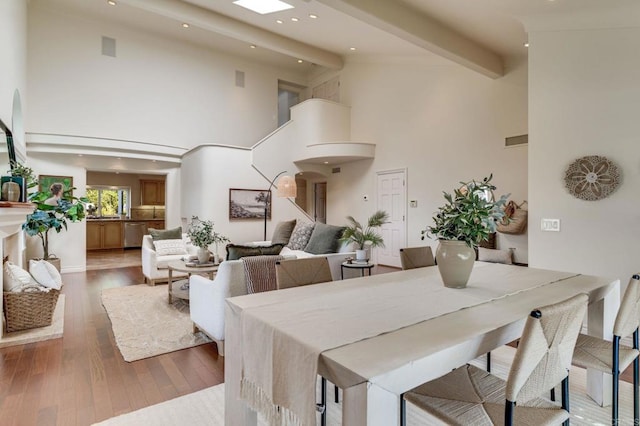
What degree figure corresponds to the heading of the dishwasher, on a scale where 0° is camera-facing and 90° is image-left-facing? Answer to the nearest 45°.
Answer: approximately 0°

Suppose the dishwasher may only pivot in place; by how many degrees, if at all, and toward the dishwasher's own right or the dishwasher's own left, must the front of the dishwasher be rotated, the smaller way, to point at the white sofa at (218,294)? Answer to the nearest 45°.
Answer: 0° — it already faces it

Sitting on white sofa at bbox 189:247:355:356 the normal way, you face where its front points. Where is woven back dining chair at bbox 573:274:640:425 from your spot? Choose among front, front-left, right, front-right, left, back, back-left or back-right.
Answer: back

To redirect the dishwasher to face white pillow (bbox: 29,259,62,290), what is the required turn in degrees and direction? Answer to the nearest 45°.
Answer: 0° — it already faces it

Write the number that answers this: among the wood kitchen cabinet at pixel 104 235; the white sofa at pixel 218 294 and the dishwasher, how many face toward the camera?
2

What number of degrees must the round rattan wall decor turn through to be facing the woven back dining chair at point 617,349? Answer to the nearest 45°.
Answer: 0° — it already faces it

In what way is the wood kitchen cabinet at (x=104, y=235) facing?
toward the camera

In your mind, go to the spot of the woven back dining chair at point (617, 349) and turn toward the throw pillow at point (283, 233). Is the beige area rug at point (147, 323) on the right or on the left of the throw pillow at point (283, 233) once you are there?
left

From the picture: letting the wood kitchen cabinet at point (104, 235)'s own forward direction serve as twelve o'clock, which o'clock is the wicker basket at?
The wicker basket is roughly at 12 o'clock from the wood kitchen cabinet.

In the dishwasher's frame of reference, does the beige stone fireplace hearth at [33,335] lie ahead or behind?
ahead
